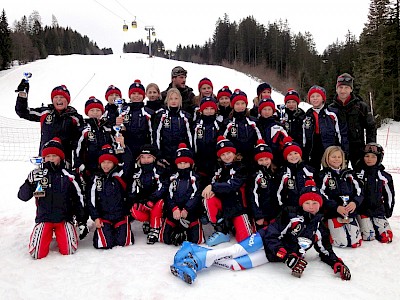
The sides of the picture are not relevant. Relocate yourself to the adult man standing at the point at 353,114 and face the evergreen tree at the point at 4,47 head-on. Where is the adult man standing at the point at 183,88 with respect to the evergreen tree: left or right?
left

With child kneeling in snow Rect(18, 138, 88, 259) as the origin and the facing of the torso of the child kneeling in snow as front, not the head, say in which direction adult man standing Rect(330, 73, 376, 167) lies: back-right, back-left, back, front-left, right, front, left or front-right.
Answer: left

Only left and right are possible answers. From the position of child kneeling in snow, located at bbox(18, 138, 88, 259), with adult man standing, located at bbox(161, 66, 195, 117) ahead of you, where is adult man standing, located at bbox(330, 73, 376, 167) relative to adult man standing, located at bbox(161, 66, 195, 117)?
right

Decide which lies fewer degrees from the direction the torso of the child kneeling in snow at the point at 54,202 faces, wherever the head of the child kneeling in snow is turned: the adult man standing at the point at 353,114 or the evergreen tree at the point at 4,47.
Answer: the adult man standing

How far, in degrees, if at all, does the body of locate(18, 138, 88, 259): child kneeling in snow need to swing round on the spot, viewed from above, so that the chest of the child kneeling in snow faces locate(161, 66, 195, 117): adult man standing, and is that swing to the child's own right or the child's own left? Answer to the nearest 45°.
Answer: approximately 135° to the child's own left

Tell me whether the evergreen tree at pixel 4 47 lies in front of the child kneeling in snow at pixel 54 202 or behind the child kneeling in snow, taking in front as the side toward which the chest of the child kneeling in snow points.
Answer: behind

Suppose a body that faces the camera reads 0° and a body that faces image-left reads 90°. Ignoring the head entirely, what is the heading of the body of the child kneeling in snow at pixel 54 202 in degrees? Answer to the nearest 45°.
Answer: approximately 0°
